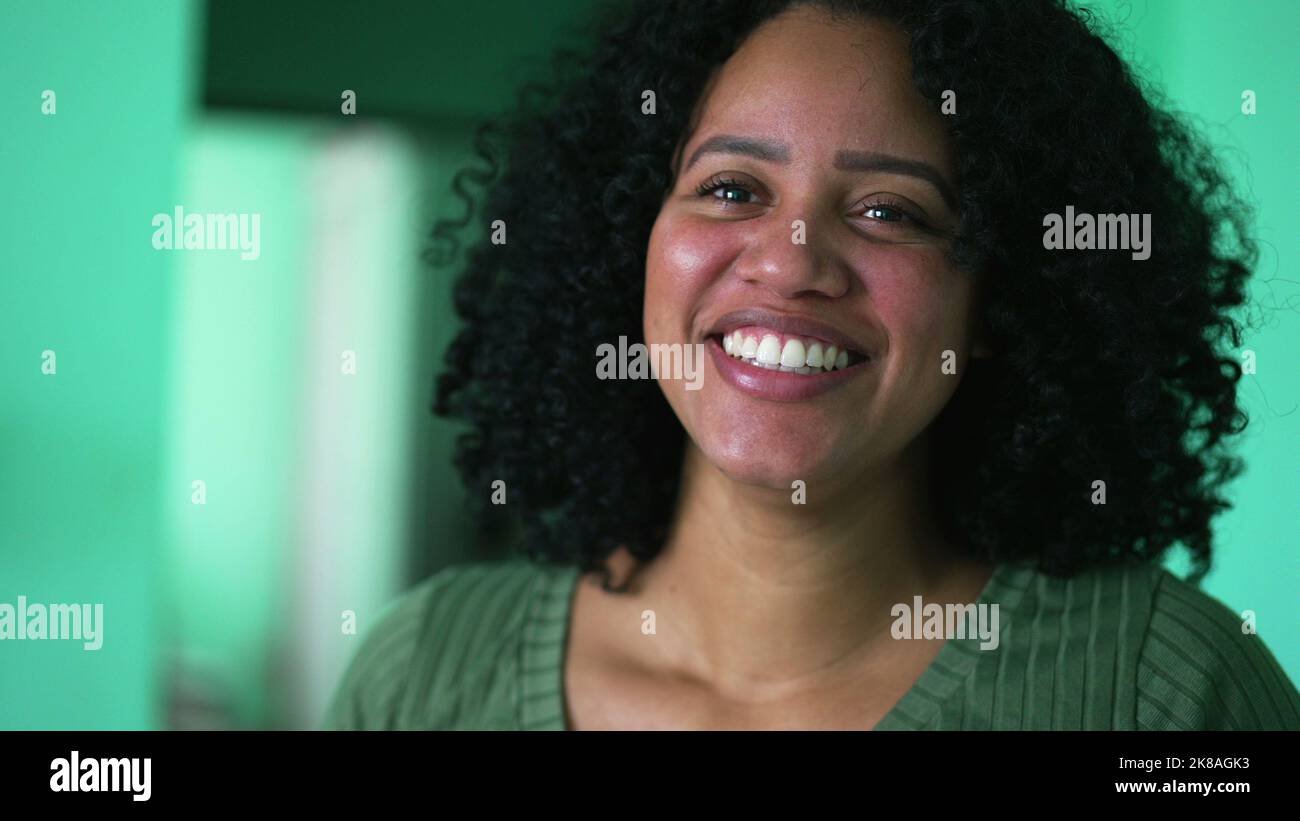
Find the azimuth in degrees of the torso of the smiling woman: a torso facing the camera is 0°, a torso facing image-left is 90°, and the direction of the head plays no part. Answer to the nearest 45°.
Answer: approximately 0°
